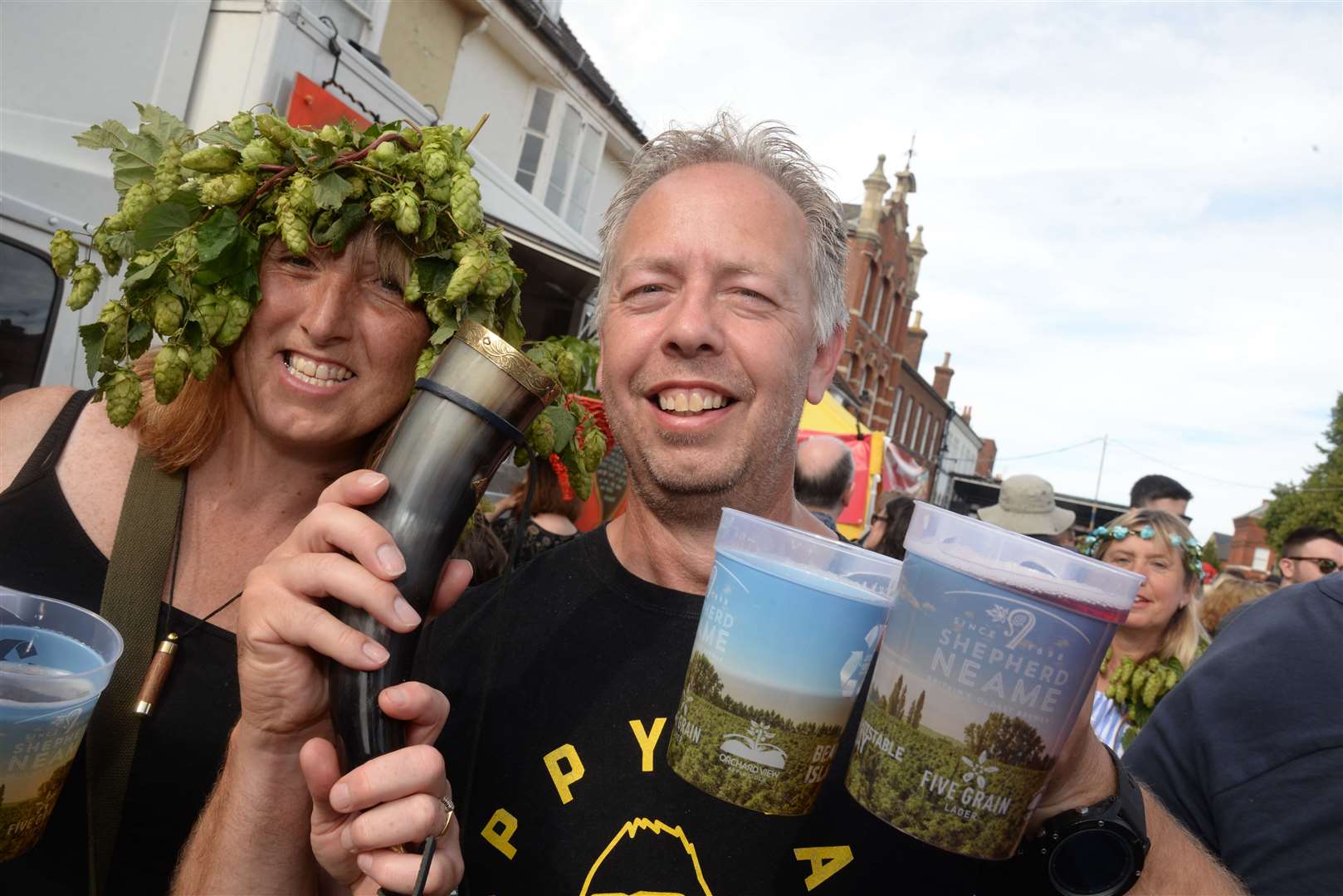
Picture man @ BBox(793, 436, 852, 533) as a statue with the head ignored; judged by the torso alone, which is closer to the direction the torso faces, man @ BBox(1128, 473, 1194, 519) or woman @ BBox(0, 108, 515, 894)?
the man

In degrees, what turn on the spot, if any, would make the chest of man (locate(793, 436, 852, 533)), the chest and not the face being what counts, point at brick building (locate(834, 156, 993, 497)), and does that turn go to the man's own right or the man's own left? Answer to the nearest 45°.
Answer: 0° — they already face it

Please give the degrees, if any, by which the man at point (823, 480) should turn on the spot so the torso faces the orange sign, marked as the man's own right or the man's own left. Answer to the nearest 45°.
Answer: approximately 90° to the man's own left

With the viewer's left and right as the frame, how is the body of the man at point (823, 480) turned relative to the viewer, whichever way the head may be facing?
facing away from the viewer

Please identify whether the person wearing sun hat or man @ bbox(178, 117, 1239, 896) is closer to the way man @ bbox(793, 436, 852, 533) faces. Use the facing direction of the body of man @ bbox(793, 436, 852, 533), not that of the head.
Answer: the person wearing sun hat
